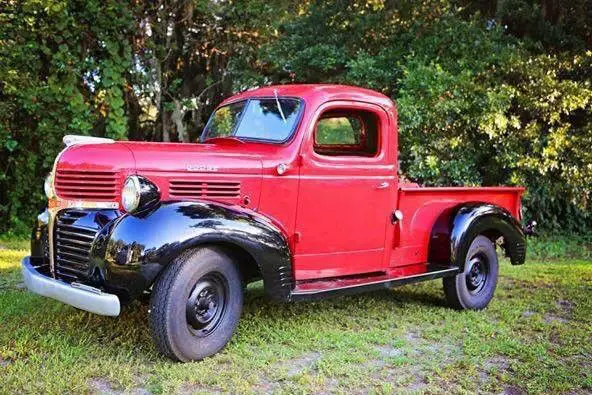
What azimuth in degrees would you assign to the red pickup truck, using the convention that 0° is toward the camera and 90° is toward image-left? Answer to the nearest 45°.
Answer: approximately 45°
